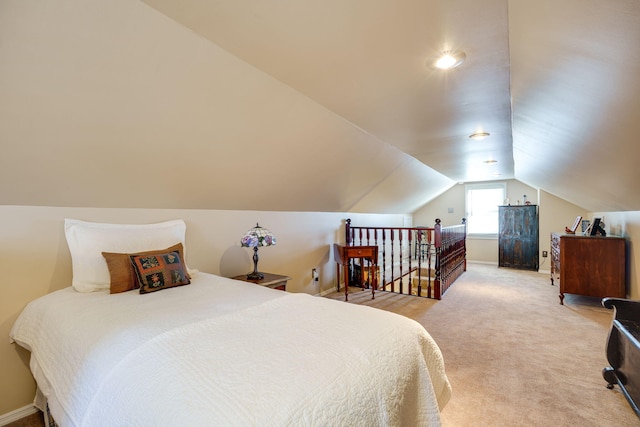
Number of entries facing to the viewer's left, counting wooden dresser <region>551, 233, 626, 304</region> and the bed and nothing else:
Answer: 1

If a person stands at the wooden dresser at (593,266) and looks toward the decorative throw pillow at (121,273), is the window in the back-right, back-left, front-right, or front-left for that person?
back-right

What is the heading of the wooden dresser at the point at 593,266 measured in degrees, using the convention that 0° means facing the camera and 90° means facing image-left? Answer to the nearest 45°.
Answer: approximately 90°

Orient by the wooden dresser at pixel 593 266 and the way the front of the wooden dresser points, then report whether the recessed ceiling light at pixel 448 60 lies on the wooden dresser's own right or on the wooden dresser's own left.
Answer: on the wooden dresser's own left

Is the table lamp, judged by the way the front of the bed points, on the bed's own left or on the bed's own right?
on the bed's own left

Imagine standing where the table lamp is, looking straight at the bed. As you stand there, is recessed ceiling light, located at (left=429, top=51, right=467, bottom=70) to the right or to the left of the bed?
left

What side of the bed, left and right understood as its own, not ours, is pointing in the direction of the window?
left

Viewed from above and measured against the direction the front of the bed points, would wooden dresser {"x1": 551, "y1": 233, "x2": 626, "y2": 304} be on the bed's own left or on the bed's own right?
on the bed's own left

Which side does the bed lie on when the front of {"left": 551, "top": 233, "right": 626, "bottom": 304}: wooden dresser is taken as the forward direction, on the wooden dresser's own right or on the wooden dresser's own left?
on the wooden dresser's own left

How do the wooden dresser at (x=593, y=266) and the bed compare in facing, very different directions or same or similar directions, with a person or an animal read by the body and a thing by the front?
very different directions

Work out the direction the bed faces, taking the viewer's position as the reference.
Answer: facing the viewer and to the right of the viewer
